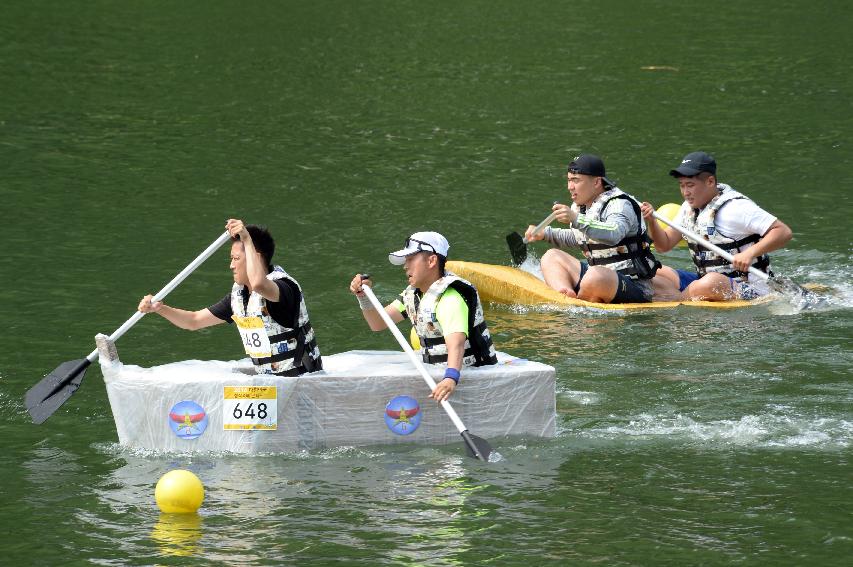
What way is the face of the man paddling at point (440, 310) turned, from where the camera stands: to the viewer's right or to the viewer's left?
to the viewer's left

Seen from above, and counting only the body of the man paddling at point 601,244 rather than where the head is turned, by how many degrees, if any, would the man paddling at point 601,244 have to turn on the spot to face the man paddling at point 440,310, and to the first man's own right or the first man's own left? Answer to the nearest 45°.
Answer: approximately 45° to the first man's own left

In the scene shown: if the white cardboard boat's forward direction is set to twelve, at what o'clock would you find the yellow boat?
The yellow boat is roughly at 4 o'clock from the white cardboard boat.

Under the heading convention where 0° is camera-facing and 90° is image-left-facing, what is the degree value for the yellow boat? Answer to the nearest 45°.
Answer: approximately 90°

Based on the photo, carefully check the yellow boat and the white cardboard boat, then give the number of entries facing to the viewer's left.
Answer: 2

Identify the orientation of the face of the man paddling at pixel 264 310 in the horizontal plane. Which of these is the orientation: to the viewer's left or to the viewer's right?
to the viewer's left

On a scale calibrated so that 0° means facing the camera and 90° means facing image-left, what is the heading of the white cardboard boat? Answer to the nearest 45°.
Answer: approximately 90°
